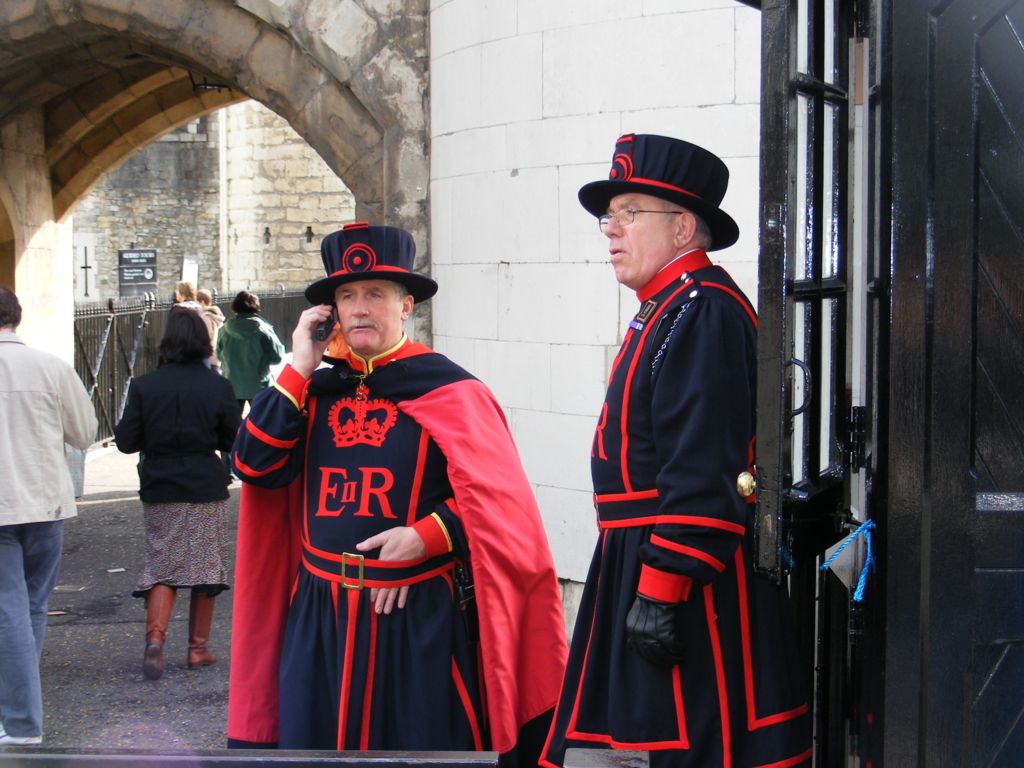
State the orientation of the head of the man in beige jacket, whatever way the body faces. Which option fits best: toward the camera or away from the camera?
away from the camera

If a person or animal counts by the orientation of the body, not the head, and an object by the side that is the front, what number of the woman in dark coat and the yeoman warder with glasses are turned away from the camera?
1

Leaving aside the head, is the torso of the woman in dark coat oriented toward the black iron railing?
yes

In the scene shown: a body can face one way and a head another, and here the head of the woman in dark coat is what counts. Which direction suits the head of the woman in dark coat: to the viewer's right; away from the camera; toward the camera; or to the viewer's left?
away from the camera

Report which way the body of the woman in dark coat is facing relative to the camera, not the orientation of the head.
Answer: away from the camera

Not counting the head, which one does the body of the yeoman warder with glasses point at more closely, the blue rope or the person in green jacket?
the person in green jacket

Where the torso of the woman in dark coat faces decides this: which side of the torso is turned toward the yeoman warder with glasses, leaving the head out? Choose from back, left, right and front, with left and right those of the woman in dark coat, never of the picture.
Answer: back

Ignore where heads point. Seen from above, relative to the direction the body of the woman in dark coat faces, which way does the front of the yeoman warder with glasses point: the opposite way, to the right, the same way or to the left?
to the left

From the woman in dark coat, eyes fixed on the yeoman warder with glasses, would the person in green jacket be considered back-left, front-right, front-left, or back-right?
back-left

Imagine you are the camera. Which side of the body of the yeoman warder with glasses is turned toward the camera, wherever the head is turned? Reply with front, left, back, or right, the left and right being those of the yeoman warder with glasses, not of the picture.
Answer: left

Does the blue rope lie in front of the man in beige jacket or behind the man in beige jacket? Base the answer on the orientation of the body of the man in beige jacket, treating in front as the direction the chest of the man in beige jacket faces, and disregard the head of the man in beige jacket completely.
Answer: behind

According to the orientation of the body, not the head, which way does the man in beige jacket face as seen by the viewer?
away from the camera
